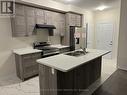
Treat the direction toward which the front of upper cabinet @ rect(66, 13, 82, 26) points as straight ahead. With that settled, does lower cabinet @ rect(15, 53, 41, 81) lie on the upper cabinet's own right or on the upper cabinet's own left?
on the upper cabinet's own right

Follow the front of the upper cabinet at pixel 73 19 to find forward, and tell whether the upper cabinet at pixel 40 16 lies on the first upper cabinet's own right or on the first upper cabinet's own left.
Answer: on the first upper cabinet's own right

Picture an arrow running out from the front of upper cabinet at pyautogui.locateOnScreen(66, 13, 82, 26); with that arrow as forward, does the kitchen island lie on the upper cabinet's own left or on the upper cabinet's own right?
on the upper cabinet's own right

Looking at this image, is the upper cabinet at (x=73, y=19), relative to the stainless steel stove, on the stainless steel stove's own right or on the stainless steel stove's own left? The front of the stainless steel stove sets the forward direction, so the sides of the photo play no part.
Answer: on the stainless steel stove's own left

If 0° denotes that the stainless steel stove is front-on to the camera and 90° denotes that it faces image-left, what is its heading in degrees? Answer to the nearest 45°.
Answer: approximately 315°

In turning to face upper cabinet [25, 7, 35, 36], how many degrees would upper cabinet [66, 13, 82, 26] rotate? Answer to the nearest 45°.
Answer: approximately 90° to its right
